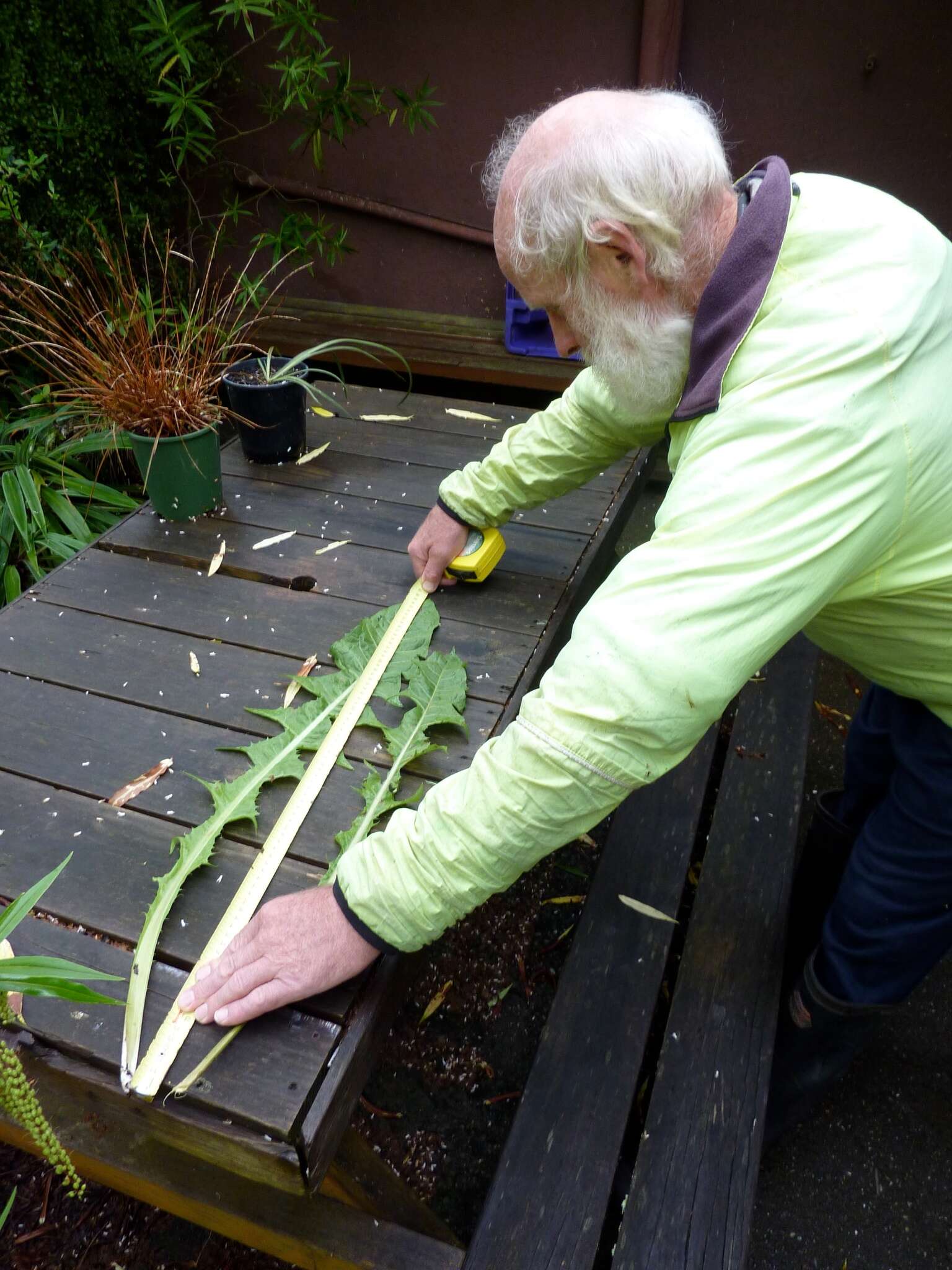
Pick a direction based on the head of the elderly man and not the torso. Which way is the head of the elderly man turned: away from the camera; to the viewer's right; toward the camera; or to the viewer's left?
to the viewer's left

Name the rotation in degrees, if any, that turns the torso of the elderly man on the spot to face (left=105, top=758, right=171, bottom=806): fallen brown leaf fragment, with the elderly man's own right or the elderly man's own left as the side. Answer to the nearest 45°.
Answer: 0° — they already face it

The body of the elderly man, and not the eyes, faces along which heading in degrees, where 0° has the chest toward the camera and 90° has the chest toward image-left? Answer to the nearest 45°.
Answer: approximately 90°

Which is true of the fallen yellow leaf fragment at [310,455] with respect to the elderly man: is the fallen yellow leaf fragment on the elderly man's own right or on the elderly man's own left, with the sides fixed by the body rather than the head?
on the elderly man's own right

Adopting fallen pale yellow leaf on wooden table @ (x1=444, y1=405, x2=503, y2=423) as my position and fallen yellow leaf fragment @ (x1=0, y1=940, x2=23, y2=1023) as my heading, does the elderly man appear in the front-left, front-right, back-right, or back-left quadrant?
front-left

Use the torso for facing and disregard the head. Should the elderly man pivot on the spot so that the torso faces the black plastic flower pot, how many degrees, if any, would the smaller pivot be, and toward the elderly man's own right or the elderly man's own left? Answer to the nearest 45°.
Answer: approximately 45° to the elderly man's own right

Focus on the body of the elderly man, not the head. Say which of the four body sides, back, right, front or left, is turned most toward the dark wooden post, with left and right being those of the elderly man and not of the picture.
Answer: right

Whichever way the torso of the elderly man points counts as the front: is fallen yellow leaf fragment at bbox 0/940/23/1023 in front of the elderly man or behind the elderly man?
in front

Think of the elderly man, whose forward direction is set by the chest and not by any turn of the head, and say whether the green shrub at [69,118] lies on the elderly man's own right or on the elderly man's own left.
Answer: on the elderly man's own right

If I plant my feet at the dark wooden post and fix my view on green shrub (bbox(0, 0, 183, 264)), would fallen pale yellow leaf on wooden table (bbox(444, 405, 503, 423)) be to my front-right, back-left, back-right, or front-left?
front-left
